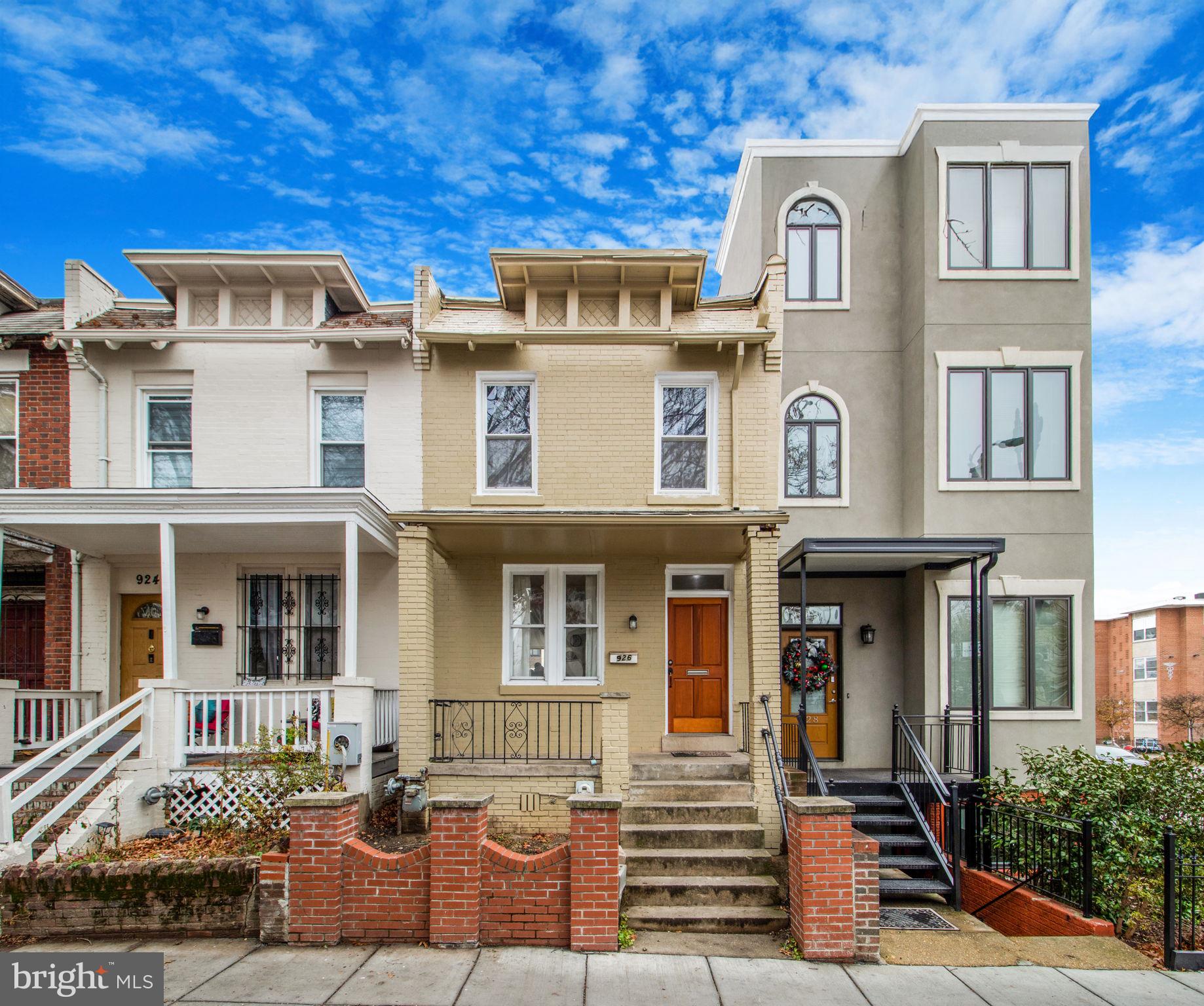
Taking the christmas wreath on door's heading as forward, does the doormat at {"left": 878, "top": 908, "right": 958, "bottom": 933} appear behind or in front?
in front

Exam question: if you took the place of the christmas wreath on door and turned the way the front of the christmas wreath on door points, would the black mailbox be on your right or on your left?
on your right

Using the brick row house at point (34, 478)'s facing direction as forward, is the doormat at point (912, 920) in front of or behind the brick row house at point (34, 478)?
in front

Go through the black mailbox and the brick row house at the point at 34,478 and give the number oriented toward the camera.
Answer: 2

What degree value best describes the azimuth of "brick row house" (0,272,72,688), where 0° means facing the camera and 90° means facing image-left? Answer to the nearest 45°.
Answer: approximately 0°
